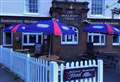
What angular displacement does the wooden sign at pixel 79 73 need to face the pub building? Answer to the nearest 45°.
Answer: approximately 180°

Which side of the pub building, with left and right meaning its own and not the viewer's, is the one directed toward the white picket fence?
front

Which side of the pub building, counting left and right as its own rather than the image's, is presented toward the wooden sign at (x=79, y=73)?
front

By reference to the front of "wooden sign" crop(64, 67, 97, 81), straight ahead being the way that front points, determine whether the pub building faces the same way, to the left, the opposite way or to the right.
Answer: the same way

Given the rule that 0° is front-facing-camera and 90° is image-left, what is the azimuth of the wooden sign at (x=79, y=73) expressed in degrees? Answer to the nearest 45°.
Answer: approximately 0°

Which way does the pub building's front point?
toward the camera

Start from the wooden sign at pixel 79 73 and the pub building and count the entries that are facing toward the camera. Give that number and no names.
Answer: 2
